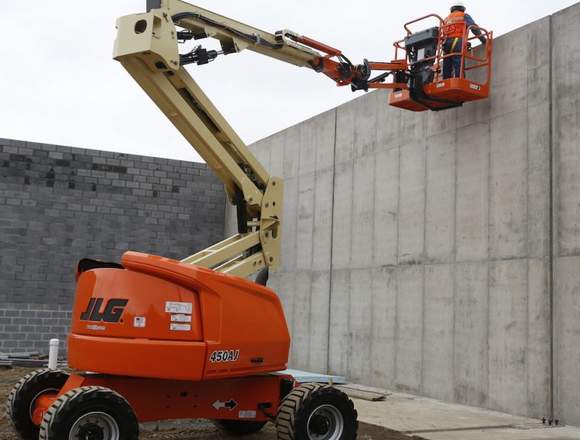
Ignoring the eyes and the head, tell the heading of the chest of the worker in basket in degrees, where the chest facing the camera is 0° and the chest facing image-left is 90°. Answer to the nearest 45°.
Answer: approximately 225°
